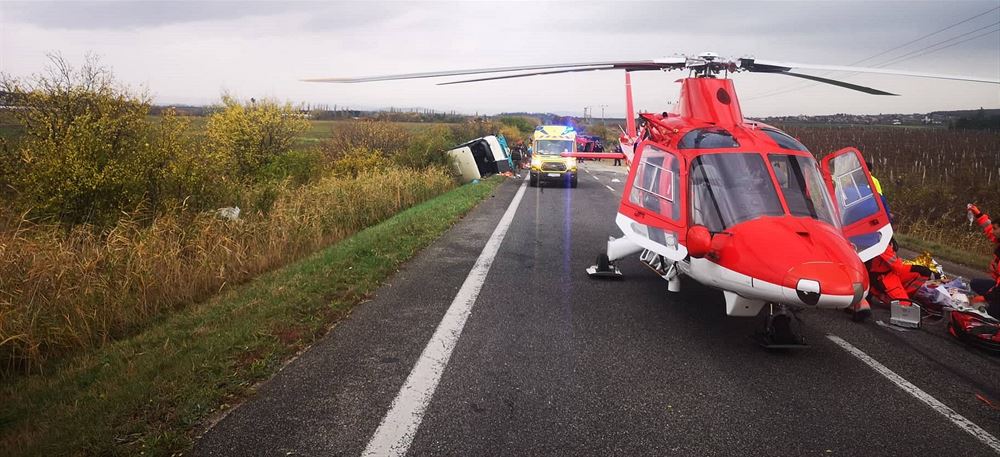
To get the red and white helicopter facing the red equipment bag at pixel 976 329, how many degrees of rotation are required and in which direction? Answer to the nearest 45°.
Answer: approximately 45° to its left

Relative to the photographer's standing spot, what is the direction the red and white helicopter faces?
facing the viewer and to the right of the viewer

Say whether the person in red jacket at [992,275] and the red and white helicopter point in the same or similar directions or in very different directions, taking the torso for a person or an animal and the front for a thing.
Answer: very different directions

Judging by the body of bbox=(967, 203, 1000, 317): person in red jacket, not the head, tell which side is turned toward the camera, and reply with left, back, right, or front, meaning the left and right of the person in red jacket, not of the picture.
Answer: left

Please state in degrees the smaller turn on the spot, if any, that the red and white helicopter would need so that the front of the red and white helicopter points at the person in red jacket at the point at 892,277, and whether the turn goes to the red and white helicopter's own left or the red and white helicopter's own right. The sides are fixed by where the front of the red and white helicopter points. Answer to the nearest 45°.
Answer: approximately 90° to the red and white helicopter's own left

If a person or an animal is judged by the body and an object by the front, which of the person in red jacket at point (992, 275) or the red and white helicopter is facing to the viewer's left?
the person in red jacket

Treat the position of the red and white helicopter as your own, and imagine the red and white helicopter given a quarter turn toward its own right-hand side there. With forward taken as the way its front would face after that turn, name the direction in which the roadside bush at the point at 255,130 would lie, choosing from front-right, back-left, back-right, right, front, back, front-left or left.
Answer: right

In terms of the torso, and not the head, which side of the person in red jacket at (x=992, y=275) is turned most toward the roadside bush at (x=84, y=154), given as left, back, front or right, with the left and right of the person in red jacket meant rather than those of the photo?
front

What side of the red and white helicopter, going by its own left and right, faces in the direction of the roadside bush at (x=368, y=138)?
back

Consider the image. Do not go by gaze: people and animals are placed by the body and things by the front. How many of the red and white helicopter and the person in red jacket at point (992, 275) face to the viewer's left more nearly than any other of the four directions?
1

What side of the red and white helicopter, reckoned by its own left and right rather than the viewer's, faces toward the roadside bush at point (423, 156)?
back
